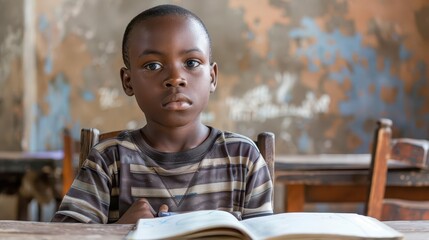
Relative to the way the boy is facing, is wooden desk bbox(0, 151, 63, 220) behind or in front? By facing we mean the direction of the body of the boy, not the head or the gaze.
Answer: behind

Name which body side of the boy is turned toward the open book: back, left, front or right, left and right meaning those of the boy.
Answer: front

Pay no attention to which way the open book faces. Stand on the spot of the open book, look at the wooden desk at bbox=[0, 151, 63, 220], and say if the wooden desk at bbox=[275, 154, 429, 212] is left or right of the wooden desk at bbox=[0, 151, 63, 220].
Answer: right

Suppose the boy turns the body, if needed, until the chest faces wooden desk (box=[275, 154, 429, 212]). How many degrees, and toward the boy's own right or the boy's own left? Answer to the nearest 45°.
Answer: approximately 135° to the boy's own left

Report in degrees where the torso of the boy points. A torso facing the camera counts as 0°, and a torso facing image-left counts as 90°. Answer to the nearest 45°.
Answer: approximately 0°
